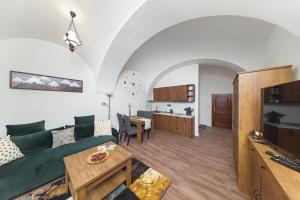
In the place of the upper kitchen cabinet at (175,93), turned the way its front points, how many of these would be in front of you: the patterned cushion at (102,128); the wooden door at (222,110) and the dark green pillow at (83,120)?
2

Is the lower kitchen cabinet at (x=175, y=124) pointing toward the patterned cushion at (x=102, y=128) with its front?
yes

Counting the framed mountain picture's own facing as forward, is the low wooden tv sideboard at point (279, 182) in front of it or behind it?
in front

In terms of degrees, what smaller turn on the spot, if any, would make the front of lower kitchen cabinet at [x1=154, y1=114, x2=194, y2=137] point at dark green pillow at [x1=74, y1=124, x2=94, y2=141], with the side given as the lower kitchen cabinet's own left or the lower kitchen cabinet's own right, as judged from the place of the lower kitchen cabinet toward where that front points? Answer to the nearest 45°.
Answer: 0° — it already faces it

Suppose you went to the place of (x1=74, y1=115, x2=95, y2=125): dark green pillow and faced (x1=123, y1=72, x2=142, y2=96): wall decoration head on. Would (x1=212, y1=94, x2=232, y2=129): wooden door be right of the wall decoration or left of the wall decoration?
right

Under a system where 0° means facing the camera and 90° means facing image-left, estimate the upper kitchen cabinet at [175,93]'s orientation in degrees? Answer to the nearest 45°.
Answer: approximately 45°

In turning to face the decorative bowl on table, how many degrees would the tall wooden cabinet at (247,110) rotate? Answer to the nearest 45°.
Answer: approximately 45° to its left

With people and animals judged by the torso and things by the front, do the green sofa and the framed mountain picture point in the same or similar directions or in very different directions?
same or similar directions

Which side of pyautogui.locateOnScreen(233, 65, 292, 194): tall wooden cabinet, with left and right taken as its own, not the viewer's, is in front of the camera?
left

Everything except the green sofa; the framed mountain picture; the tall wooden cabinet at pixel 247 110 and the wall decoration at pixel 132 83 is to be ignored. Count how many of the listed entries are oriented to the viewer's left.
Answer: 1

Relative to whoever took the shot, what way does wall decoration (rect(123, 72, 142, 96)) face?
facing the viewer and to the right of the viewer

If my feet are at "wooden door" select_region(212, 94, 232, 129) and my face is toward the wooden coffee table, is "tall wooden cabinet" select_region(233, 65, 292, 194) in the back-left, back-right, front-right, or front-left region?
front-left

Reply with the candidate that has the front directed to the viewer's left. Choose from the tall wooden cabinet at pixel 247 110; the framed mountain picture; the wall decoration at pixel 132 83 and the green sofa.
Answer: the tall wooden cabinet

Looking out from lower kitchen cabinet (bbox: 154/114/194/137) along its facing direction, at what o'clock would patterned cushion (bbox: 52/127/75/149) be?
The patterned cushion is roughly at 12 o'clock from the lower kitchen cabinet.

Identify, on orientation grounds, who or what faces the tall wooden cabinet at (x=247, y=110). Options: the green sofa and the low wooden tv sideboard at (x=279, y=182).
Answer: the green sofa

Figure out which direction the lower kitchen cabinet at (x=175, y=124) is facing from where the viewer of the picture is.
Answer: facing the viewer and to the left of the viewer

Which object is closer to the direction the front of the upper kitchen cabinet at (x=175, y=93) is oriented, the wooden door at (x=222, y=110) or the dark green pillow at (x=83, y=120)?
the dark green pillow

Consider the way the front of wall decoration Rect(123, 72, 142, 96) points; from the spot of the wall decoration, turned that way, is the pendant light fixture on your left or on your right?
on your right
